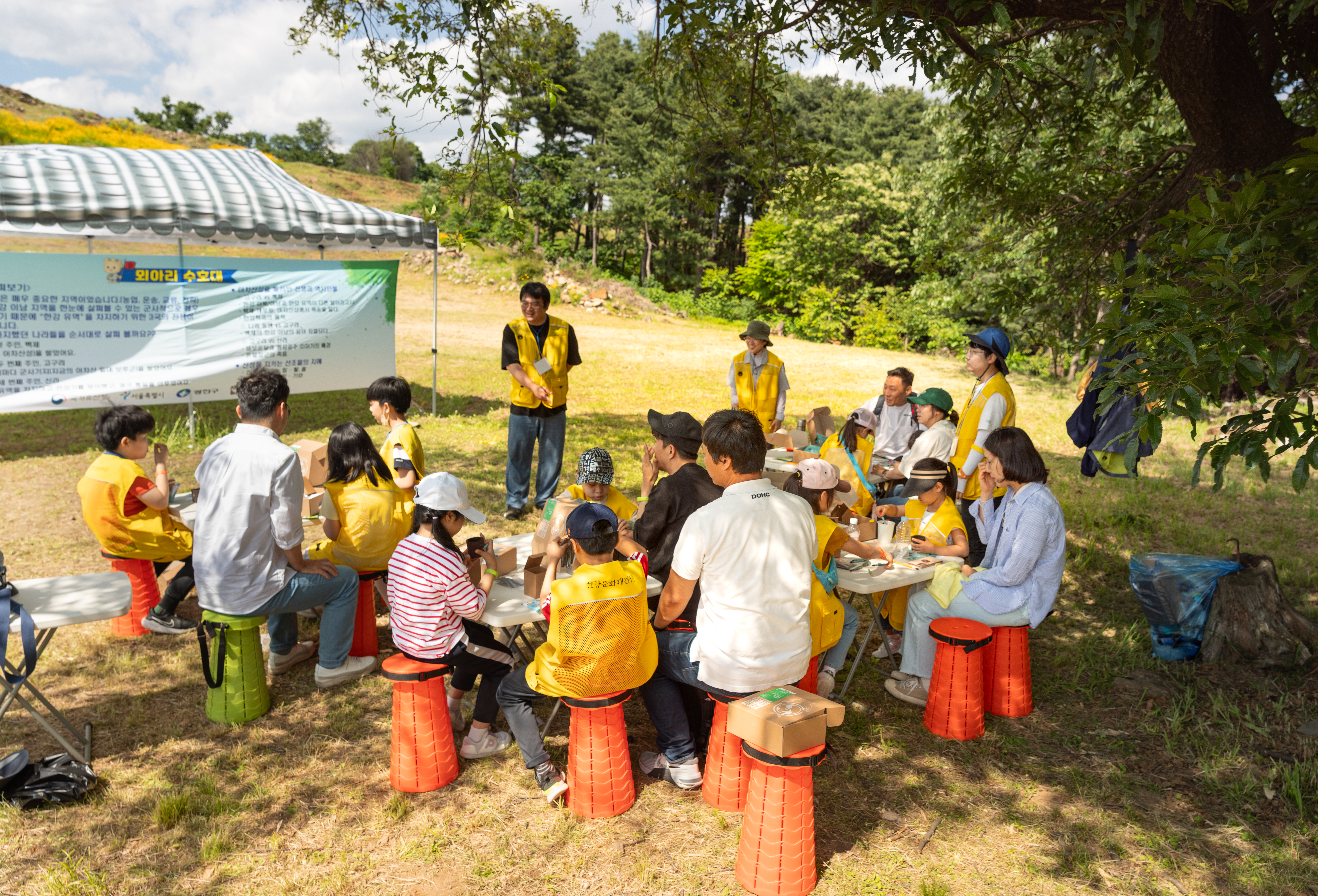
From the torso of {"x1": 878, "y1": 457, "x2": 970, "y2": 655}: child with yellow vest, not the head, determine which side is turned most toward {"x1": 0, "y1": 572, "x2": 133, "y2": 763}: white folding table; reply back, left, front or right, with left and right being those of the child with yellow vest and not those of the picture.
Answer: front

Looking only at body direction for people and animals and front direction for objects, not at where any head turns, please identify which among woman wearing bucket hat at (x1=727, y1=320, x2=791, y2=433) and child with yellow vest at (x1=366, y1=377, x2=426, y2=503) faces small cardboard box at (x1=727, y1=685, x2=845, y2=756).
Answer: the woman wearing bucket hat

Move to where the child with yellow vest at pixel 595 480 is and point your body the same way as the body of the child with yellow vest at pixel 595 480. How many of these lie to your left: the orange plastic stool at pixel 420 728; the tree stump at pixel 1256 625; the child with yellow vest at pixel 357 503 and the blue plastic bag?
2

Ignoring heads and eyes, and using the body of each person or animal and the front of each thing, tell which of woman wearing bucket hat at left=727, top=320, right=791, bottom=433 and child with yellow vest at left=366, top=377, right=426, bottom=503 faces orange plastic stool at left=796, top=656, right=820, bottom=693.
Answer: the woman wearing bucket hat

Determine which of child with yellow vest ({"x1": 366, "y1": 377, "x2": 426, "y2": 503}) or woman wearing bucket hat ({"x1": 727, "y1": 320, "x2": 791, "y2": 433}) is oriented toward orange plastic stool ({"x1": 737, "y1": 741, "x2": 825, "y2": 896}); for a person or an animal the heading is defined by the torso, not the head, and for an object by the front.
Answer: the woman wearing bucket hat

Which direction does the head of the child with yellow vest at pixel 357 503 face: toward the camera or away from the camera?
away from the camera

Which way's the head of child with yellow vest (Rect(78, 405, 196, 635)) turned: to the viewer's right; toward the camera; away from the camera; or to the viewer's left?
to the viewer's right

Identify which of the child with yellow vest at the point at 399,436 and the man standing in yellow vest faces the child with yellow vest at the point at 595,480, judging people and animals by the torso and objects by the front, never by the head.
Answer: the man standing in yellow vest

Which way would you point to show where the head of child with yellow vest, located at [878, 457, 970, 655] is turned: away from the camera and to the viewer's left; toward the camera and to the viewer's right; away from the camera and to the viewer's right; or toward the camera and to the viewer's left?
toward the camera and to the viewer's left

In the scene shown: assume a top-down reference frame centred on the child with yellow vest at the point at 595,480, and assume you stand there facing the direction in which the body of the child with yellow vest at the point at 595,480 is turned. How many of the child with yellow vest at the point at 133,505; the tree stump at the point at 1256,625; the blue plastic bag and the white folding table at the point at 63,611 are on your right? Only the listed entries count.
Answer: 2

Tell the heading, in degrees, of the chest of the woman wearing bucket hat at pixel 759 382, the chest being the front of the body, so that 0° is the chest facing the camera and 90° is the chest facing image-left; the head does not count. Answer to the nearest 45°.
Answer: approximately 0°
